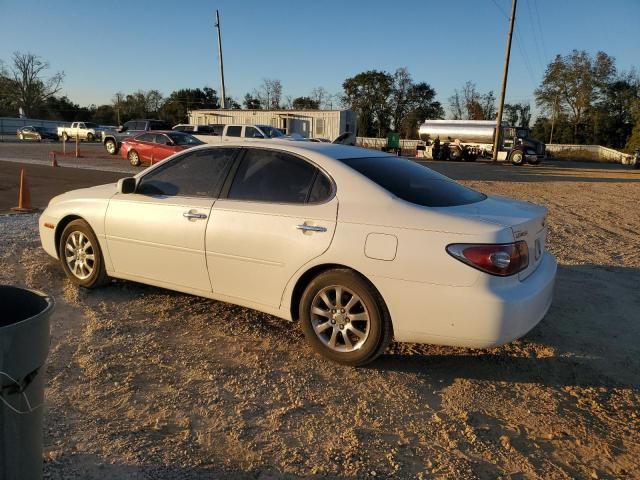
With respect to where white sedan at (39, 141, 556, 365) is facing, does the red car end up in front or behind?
in front

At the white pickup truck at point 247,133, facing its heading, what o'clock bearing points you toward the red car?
The red car is roughly at 3 o'clock from the white pickup truck.

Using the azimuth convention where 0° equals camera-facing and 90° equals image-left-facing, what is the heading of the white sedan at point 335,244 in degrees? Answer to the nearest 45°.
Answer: approximately 135°

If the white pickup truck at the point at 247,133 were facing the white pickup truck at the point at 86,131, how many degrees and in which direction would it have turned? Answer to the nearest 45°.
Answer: approximately 180°

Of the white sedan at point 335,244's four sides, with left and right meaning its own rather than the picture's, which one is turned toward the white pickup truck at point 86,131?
front

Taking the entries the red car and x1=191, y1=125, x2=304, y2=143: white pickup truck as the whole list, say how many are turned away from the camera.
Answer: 0

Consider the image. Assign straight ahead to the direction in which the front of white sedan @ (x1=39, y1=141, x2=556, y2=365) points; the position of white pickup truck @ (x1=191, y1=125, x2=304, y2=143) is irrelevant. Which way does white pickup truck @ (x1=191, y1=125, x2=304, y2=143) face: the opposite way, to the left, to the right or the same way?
the opposite way

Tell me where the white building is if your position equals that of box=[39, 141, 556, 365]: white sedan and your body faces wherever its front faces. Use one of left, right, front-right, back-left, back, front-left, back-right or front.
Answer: front-right

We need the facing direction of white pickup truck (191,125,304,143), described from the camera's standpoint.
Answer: facing the viewer and to the right of the viewer
